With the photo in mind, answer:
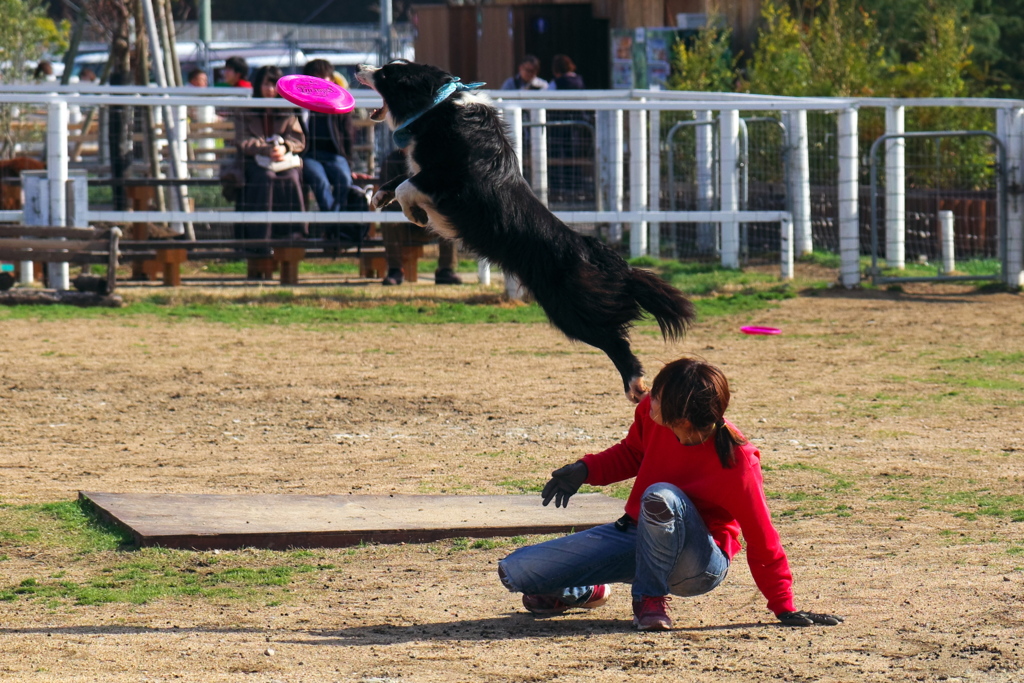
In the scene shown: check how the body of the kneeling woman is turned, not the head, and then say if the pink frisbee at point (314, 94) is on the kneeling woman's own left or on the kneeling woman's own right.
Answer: on the kneeling woman's own right

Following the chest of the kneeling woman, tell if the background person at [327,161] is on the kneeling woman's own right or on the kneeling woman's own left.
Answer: on the kneeling woman's own right

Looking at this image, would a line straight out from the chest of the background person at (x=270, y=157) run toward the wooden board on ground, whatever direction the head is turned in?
yes

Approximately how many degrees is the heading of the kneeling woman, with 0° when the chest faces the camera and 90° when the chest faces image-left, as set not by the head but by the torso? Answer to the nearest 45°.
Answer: approximately 45°

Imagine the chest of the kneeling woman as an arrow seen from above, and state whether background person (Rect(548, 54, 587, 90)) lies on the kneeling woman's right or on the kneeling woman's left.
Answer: on the kneeling woman's right

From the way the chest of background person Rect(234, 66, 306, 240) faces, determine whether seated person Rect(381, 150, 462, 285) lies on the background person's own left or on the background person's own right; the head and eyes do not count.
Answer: on the background person's own left

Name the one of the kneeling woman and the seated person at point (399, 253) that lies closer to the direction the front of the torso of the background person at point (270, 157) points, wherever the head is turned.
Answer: the kneeling woman

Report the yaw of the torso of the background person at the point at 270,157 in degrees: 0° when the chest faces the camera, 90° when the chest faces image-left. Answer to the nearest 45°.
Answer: approximately 0°

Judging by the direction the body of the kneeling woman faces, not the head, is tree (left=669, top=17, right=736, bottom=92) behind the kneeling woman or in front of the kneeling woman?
behind

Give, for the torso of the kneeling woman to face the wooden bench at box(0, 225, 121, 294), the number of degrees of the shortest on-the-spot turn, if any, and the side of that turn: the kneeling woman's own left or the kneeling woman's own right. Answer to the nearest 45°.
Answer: approximately 90° to the kneeling woman's own right
